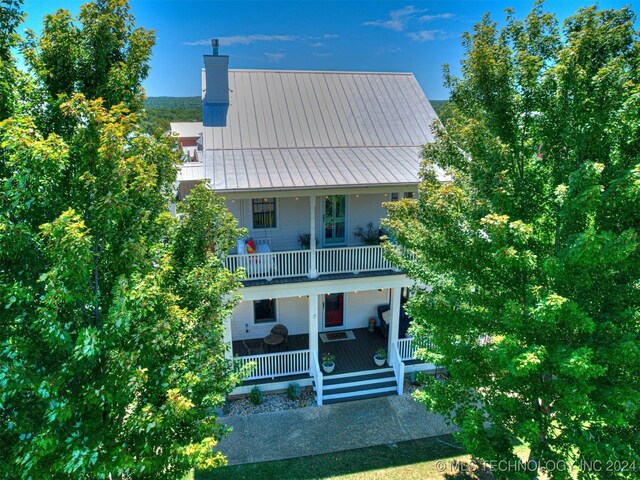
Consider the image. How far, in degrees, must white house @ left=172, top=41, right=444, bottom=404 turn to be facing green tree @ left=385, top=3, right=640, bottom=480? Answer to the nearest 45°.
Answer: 0° — it already faces it

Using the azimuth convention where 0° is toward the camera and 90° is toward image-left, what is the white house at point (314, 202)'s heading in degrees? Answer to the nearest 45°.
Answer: approximately 0°
